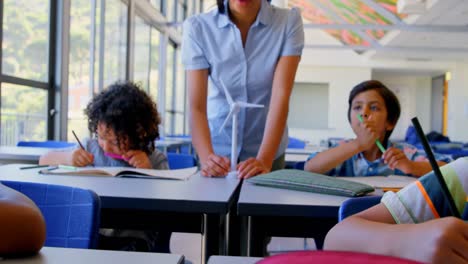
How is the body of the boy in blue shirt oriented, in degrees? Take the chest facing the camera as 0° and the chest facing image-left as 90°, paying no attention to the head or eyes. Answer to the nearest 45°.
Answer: approximately 0°

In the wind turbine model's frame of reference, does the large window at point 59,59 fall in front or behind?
behind

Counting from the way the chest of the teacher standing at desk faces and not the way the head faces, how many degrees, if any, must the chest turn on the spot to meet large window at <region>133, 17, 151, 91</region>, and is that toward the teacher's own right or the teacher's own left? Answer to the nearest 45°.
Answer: approximately 180°

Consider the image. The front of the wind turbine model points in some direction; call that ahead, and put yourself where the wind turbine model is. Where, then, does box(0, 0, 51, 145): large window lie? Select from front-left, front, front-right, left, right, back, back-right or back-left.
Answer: back-right

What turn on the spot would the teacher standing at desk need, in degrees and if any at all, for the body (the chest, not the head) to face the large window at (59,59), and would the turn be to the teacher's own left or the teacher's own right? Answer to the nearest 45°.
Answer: approximately 135° to the teacher's own right

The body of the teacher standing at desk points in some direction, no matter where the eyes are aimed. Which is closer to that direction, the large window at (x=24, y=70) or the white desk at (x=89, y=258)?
the white desk

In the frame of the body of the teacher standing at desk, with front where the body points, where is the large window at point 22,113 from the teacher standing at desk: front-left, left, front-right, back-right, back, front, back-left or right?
back-right

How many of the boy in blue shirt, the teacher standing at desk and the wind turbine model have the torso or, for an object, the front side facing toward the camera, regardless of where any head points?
3

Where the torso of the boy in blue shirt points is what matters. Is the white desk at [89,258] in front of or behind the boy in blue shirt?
in front

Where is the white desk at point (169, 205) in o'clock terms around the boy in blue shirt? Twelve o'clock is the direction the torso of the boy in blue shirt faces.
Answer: The white desk is roughly at 1 o'clock from the boy in blue shirt.

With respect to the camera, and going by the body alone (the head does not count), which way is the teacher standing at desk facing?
toward the camera

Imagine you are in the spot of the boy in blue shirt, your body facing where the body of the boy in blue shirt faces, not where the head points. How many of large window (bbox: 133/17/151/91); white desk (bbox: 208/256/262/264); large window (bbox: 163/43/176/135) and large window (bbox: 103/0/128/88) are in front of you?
1
